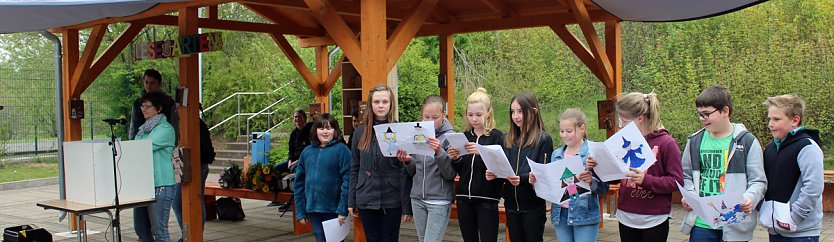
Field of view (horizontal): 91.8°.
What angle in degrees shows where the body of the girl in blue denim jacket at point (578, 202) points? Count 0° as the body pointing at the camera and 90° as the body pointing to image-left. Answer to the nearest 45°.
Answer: approximately 45°

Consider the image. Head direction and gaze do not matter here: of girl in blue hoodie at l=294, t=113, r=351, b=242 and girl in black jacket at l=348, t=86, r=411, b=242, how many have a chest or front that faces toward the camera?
2

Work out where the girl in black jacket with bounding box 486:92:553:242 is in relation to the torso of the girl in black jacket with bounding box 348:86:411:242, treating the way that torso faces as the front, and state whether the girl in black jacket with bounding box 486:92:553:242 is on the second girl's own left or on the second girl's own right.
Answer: on the second girl's own left

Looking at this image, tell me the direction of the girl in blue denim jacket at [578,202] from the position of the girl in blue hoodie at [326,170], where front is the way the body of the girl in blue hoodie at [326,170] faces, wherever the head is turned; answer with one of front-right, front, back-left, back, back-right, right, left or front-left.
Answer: front-left

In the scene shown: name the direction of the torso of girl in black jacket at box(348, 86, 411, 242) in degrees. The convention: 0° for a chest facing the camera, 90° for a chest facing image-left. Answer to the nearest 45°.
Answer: approximately 0°

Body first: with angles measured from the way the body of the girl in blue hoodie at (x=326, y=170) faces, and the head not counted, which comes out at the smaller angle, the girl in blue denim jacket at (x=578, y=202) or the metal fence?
the girl in blue denim jacket

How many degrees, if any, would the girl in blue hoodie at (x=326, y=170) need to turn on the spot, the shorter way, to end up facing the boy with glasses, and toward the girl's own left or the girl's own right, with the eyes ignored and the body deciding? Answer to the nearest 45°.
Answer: approximately 45° to the girl's own left

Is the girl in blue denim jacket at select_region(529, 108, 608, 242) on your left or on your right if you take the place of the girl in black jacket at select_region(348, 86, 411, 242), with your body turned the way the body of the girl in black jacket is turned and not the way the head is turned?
on your left

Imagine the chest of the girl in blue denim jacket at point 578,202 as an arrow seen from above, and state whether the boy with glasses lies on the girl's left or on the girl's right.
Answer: on the girl's left

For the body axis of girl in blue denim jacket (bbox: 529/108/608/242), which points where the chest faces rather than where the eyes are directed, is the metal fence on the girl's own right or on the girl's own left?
on the girl's own right
